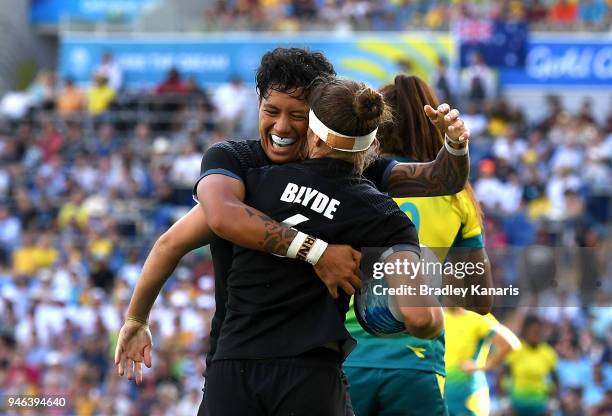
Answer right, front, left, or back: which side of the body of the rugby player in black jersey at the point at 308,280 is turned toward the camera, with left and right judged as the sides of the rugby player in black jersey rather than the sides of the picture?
back

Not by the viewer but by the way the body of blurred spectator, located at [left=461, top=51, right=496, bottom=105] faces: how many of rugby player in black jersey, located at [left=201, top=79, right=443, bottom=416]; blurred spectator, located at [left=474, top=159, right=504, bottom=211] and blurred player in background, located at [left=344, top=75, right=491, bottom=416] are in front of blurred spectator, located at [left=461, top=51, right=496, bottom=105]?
3

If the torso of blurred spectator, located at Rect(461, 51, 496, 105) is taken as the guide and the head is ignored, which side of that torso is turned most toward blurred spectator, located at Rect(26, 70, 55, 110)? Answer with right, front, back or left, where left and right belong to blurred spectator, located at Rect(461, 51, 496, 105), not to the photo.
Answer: right

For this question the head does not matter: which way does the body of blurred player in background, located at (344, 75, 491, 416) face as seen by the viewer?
away from the camera
